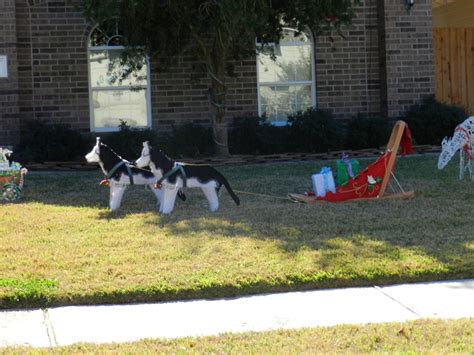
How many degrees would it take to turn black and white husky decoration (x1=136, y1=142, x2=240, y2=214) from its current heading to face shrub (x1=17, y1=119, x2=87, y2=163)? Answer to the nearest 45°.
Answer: approximately 90° to its right

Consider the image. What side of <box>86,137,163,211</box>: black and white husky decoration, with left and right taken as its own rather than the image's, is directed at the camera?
left

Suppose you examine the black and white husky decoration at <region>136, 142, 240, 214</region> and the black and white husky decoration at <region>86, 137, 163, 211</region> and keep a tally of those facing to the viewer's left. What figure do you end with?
2

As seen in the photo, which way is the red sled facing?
to the viewer's left

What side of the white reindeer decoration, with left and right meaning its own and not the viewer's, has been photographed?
left

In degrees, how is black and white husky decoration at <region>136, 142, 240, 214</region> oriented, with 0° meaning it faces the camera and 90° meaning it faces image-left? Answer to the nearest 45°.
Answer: approximately 90°

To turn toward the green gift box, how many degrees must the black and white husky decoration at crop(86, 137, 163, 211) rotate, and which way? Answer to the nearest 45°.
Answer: approximately 180°

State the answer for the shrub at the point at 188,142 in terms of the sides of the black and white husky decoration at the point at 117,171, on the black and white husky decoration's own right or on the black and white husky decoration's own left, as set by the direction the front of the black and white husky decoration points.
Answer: on the black and white husky decoration's own right

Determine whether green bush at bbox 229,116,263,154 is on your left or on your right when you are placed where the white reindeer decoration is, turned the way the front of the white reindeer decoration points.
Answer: on your right

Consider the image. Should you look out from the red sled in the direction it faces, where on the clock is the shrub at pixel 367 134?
The shrub is roughly at 3 o'clock from the red sled.
